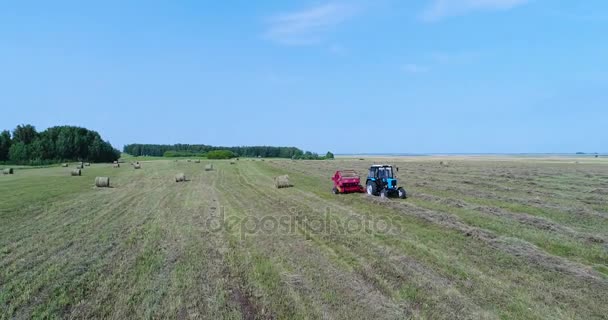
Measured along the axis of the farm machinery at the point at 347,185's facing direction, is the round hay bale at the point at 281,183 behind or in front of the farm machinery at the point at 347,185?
behind

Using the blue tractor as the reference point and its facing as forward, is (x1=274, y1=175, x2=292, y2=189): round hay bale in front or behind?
behind

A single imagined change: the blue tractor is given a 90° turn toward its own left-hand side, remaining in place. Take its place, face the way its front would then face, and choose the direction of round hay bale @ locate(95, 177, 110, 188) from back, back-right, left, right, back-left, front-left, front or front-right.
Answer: back-left

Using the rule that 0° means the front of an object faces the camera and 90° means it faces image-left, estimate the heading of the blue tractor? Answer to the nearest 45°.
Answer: approximately 315°

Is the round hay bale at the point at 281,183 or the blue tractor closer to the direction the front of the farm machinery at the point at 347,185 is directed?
the blue tractor

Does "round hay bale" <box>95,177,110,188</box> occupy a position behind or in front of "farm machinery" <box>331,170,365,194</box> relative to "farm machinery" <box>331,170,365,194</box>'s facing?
behind
